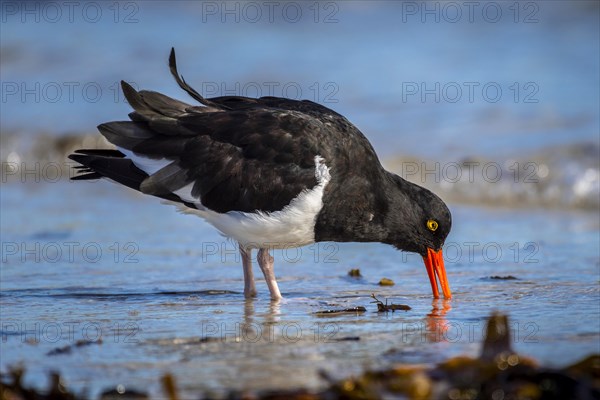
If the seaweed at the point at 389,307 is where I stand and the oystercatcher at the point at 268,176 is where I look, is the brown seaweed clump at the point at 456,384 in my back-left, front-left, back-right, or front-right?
back-left

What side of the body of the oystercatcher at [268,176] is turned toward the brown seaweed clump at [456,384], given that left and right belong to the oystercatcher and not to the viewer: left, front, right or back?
right

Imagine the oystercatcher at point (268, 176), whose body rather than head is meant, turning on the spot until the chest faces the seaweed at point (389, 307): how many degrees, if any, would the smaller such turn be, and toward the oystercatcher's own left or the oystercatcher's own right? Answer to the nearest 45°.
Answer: approximately 45° to the oystercatcher's own right

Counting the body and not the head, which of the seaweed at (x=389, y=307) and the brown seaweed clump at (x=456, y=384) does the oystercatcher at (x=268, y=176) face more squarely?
the seaweed

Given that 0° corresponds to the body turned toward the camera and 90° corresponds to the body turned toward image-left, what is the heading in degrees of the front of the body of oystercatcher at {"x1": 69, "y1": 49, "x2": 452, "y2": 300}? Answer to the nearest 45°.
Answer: approximately 270°
